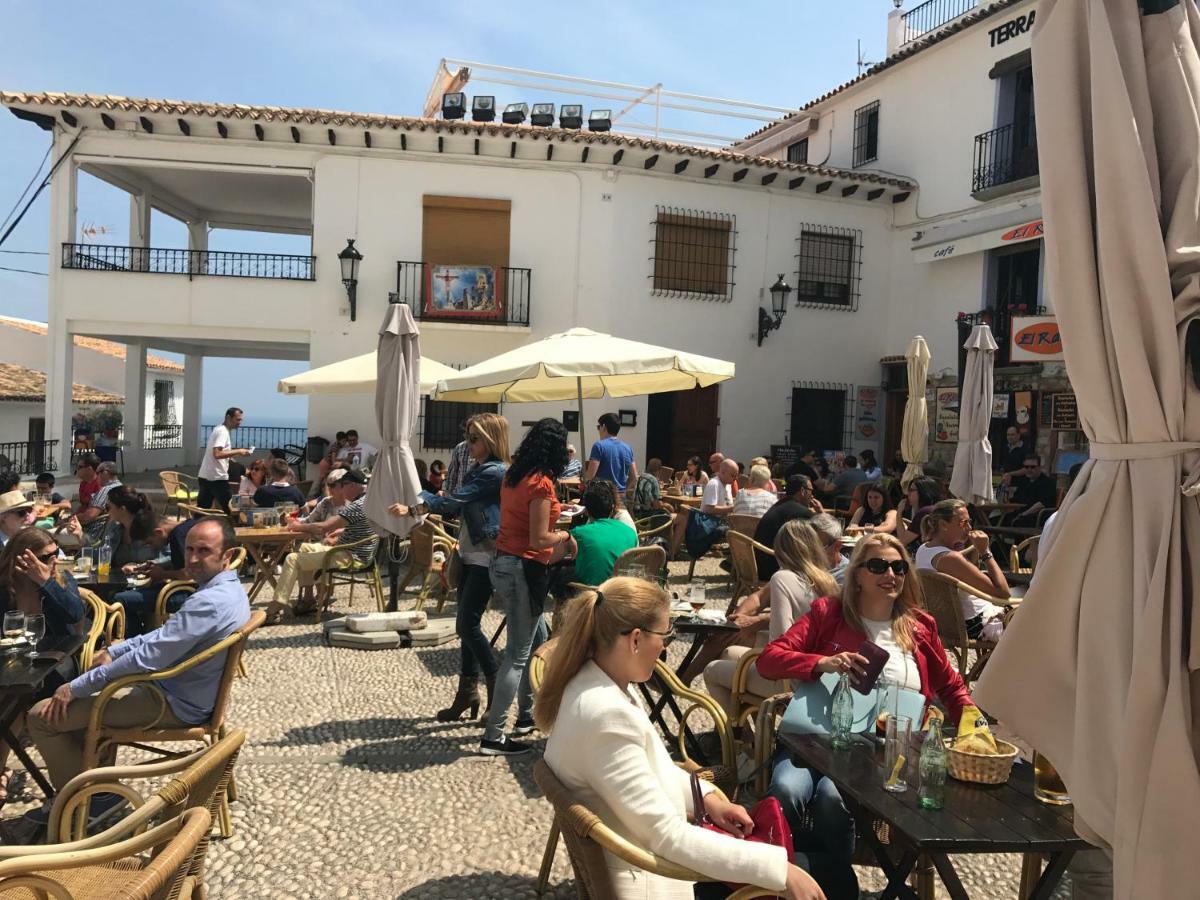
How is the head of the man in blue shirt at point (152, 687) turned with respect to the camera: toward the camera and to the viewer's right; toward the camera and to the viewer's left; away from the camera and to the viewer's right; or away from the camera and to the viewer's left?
toward the camera and to the viewer's left

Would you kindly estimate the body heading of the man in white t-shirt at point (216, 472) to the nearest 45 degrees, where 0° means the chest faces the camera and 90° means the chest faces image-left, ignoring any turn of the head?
approximately 270°

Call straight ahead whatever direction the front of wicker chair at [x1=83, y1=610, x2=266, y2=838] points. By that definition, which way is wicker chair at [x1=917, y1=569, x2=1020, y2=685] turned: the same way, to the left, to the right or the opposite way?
the opposite way

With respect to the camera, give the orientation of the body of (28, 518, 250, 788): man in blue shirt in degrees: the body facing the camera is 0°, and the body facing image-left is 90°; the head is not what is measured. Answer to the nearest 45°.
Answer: approximately 90°

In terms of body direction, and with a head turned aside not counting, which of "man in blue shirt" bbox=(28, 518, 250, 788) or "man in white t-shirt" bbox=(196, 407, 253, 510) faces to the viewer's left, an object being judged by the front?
the man in blue shirt

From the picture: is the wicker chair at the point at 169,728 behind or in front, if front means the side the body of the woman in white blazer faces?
behind

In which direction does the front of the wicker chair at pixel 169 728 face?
to the viewer's left

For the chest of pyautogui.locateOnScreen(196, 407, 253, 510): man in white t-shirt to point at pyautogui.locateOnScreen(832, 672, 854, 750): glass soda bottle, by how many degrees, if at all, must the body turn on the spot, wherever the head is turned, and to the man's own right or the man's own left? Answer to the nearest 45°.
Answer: approximately 90° to the man's own right

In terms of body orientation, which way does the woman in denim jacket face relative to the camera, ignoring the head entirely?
to the viewer's left

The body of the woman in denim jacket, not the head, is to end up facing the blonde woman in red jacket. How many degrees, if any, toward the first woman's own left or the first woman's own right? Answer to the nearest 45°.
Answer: approximately 135° to the first woman's own left

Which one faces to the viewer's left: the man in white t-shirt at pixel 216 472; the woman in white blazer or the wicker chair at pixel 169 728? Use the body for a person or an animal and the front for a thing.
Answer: the wicker chair

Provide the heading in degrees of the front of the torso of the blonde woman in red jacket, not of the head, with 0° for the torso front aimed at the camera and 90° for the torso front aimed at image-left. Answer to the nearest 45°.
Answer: approximately 0°
